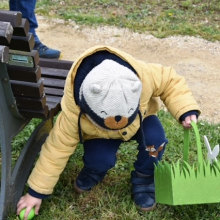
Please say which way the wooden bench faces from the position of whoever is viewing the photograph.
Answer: facing away from the viewer and to the right of the viewer

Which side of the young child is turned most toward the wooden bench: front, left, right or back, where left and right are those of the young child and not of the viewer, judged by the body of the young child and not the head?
right

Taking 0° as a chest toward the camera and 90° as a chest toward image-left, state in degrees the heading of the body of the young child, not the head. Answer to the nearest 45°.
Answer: approximately 0°

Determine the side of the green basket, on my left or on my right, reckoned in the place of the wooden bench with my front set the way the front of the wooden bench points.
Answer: on my right

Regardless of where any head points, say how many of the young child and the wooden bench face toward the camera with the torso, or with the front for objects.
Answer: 1
